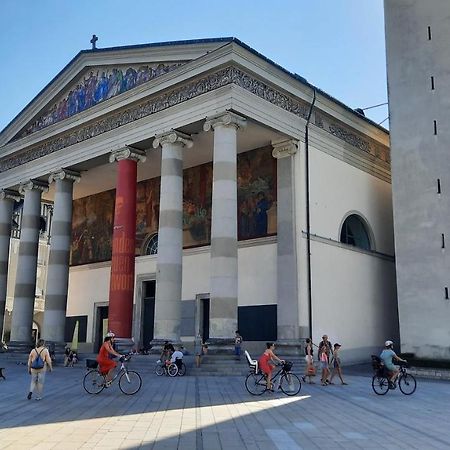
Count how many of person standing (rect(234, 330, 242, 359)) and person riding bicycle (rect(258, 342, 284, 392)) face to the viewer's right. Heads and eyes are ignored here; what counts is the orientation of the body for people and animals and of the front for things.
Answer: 1

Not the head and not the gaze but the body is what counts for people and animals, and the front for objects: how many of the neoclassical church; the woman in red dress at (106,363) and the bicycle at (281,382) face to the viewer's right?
2

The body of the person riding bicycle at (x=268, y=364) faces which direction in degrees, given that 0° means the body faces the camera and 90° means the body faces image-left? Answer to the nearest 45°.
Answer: approximately 270°

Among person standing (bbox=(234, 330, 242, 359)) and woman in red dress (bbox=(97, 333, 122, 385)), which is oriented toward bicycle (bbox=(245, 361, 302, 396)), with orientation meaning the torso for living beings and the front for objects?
the woman in red dress

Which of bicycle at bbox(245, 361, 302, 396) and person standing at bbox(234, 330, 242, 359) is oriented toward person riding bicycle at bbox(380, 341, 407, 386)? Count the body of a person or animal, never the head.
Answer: the bicycle

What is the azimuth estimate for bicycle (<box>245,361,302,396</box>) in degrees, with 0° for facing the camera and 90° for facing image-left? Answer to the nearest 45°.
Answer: approximately 270°

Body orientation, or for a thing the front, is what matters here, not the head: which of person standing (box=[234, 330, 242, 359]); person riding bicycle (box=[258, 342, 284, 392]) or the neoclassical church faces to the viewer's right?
the person riding bicycle

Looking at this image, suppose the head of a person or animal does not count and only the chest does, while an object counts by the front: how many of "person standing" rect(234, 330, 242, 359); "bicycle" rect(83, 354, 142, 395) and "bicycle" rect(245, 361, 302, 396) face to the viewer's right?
2

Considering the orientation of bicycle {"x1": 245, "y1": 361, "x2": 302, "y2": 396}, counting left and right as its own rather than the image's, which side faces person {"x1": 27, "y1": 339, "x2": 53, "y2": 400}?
back

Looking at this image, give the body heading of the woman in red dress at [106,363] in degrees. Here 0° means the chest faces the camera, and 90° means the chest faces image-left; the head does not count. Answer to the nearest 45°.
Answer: approximately 270°

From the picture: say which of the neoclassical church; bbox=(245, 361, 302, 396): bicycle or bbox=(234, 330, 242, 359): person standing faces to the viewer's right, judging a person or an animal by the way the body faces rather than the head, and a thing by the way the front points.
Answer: the bicycle

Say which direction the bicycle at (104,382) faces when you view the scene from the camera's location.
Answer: facing to the right of the viewer

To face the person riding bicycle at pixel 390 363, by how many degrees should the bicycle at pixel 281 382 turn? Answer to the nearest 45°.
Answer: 0° — it already faces them
